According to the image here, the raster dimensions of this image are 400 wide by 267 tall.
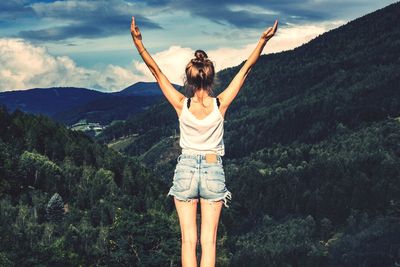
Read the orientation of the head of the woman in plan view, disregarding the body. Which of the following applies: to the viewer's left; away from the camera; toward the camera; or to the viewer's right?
away from the camera

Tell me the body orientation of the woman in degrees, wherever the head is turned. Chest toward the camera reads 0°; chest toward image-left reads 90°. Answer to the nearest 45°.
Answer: approximately 180°
